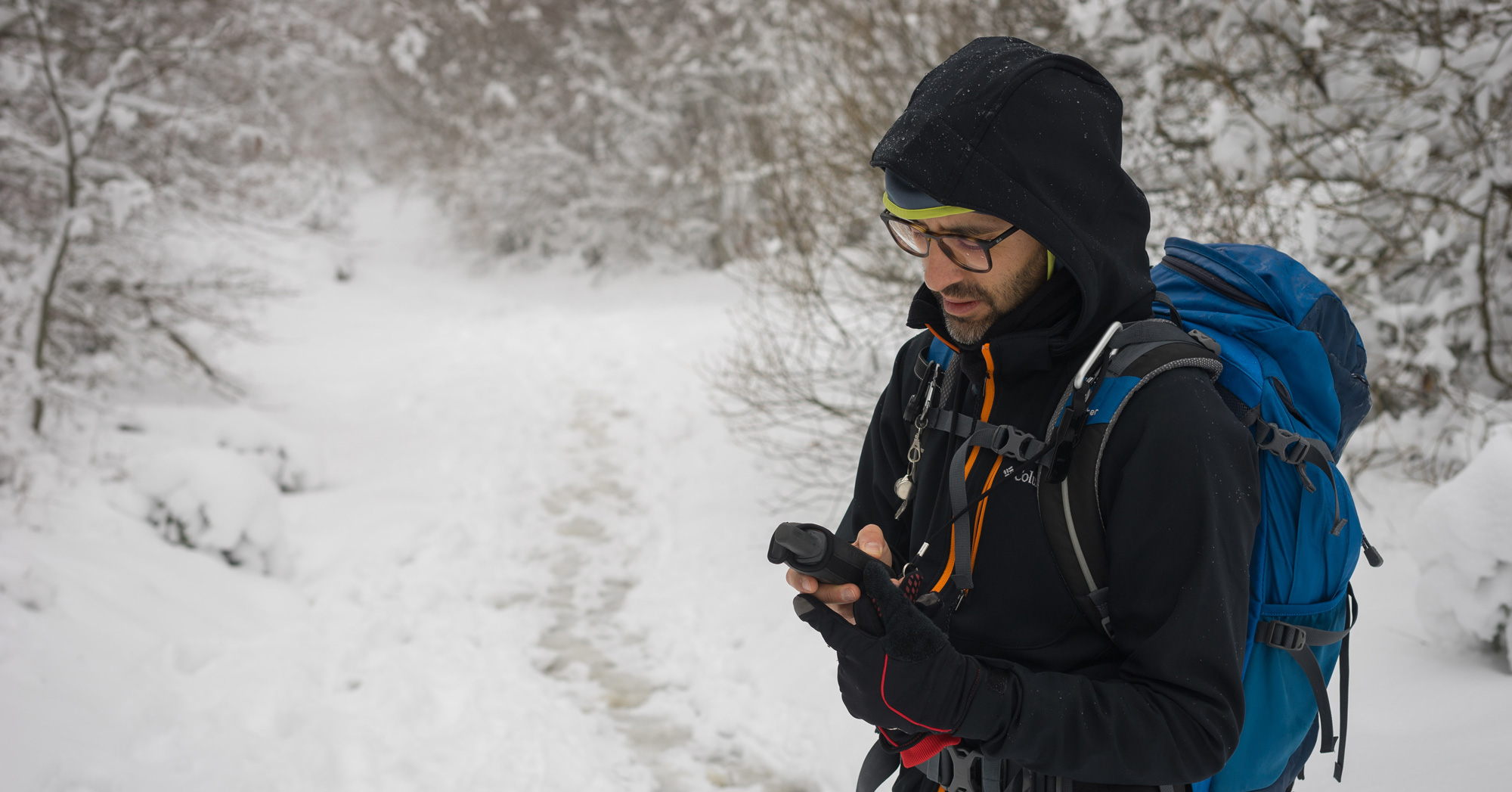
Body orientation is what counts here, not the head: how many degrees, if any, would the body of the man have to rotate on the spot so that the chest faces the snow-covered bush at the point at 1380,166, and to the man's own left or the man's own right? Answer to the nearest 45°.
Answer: approximately 135° to the man's own right

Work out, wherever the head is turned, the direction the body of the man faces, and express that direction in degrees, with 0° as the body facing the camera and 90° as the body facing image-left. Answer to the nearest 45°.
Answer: approximately 45°

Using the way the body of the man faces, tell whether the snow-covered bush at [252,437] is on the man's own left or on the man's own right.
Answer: on the man's own right

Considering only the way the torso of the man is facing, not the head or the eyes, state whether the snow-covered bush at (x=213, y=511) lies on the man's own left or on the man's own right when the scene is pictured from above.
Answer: on the man's own right
